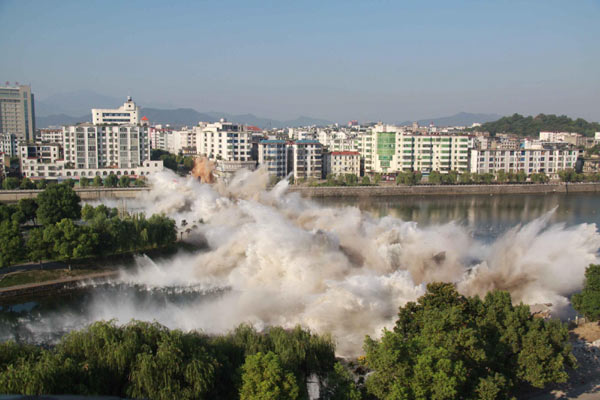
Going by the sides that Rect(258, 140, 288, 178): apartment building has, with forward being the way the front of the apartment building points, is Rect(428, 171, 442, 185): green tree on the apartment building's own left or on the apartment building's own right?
on the apartment building's own left

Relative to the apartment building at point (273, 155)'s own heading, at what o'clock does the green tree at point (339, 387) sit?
The green tree is roughly at 12 o'clock from the apartment building.

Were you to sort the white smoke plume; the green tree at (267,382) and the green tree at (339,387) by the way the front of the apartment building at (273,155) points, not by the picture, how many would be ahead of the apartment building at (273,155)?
3

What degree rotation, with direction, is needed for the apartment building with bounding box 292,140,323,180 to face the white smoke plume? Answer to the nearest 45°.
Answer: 0° — it already faces it

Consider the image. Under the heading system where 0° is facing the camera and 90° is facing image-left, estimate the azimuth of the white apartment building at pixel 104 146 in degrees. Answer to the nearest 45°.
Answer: approximately 0°

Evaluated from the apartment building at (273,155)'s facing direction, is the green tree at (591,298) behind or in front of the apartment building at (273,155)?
in front

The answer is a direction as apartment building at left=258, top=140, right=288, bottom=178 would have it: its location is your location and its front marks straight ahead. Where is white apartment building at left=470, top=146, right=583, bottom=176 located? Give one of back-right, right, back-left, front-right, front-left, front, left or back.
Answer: left

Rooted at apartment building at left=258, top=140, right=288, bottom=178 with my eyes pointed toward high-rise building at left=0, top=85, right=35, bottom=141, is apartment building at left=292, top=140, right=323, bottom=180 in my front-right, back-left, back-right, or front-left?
back-right

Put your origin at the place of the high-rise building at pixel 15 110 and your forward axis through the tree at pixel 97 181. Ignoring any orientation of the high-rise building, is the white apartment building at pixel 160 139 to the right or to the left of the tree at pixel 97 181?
left
